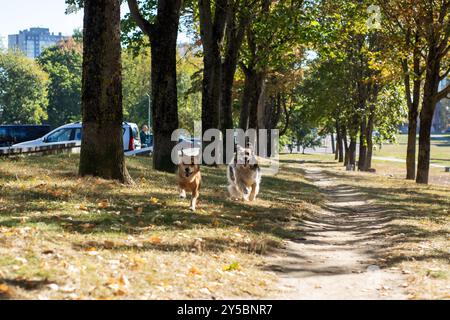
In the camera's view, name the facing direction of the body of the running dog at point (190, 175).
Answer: toward the camera

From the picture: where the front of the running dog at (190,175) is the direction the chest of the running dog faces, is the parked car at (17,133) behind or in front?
behind

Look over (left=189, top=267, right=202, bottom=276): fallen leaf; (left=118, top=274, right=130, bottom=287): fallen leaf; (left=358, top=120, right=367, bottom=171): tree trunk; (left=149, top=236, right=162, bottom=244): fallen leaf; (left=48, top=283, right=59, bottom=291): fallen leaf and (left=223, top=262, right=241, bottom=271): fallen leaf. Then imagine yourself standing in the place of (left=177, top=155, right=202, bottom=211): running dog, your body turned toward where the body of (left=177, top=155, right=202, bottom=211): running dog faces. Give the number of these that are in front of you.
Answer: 5

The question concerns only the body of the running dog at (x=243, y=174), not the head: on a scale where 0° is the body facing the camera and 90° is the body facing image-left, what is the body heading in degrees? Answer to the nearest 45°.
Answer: approximately 0°

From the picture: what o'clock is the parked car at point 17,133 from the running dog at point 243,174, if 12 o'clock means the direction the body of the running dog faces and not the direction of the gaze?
The parked car is roughly at 5 o'clock from the running dog.

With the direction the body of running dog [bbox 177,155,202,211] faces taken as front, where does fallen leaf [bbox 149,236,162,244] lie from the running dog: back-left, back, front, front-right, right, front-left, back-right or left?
front

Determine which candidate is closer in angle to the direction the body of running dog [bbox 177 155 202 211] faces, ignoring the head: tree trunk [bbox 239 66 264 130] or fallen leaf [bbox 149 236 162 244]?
the fallen leaf

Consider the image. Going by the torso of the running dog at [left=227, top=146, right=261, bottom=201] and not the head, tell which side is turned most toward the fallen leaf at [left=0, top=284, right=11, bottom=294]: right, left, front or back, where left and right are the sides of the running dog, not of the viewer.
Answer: front

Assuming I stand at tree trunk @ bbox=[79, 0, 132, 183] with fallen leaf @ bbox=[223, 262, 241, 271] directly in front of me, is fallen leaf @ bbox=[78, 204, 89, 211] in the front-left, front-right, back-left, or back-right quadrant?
front-right

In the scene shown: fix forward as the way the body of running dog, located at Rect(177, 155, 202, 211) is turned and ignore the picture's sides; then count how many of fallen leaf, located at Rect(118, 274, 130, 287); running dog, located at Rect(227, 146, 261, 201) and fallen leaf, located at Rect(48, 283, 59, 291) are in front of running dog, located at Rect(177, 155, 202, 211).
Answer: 2

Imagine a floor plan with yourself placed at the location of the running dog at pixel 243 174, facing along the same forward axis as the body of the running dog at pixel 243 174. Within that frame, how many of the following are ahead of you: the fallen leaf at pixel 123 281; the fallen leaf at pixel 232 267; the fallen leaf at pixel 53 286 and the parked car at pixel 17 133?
3

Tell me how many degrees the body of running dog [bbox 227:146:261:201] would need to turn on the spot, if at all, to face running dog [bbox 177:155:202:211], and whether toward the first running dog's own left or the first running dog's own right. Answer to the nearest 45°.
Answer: approximately 45° to the first running dog's own right

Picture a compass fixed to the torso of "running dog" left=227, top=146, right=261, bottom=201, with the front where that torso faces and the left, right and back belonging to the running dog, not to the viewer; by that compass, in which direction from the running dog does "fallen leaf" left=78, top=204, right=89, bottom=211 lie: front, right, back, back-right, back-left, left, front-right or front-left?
front-right

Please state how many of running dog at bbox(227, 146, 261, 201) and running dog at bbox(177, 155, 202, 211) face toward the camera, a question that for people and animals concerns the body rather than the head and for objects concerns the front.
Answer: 2

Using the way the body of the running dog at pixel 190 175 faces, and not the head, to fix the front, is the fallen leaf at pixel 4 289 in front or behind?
in front

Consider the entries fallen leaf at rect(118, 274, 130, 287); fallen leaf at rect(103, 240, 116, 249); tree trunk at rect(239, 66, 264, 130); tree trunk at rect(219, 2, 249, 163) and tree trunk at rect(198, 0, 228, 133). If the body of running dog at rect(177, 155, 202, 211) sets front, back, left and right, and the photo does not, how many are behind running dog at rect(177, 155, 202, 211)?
3

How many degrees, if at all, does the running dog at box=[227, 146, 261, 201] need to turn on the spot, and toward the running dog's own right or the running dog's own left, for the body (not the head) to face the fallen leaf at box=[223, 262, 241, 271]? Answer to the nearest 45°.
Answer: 0° — it already faces it
